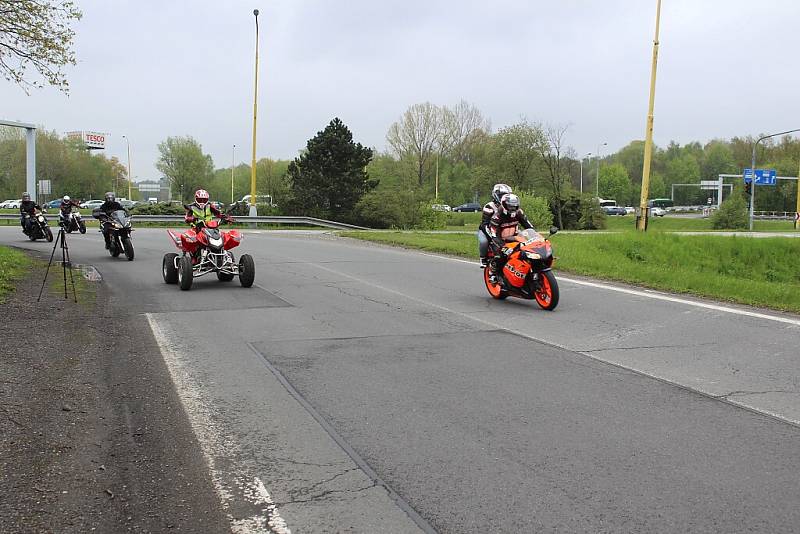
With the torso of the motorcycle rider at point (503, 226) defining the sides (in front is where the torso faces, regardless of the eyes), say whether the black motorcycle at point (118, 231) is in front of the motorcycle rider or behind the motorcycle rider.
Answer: behind

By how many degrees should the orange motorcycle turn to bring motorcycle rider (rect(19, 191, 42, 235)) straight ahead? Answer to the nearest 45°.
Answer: approximately 180°

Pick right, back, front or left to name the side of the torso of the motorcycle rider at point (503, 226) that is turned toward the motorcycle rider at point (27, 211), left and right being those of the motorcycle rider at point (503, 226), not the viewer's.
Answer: back

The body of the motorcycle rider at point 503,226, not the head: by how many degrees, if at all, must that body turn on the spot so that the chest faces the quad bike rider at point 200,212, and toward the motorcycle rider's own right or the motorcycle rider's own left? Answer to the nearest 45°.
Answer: approximately 135° to the motorcycle rider's own right

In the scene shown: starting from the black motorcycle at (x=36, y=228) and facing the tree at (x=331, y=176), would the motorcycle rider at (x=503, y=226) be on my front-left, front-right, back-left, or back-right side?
back-right

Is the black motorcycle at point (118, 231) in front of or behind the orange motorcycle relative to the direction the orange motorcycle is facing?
behind

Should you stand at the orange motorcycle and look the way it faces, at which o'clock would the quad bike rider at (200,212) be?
The quad bike rider is roughly at 5 o'clock from the orange motorcycle.

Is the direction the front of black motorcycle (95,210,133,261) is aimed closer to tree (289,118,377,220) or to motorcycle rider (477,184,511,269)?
the motorcycle rider

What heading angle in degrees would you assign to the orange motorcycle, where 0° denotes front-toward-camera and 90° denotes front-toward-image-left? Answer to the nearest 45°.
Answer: approximately 315°
